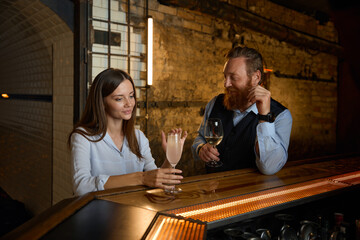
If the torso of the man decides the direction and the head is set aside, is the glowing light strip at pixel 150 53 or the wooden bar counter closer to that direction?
the wooden bar counter

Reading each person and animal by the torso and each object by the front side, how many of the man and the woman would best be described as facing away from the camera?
0

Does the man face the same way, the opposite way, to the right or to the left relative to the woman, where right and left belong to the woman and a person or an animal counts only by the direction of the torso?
to the right

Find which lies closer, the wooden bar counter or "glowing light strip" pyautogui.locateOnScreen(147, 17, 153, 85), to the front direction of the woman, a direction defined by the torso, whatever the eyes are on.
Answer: the wooden bar counter

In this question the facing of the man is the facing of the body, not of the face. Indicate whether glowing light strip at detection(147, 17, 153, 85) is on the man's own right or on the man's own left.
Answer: on the man's own right

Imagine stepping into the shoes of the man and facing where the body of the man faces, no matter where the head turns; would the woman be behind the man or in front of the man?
in front

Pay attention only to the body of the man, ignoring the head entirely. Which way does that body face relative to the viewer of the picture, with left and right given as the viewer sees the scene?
facing the viewer and to the left of the viewer

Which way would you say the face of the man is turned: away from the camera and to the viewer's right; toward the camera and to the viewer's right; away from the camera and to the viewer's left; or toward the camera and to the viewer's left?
toward the camera and to the viewer's left

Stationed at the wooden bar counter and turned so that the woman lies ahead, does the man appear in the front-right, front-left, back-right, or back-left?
front-right

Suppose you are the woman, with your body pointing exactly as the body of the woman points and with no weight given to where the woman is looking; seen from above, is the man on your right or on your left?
on your left

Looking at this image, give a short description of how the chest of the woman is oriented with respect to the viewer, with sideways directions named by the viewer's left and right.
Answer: facing the viewer and to the right of the viewer

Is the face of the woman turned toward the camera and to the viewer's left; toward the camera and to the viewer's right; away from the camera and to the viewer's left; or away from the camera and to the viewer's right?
toward the camera and to the viewer's right

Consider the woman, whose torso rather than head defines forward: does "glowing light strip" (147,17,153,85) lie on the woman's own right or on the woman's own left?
on the woman's own left
